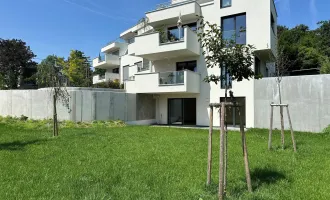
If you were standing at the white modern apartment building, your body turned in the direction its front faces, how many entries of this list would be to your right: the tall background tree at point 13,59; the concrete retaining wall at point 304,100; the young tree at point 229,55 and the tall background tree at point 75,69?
2

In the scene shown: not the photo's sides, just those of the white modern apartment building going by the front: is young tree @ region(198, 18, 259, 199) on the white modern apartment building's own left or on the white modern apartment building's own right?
on the white modern apartment building's own left

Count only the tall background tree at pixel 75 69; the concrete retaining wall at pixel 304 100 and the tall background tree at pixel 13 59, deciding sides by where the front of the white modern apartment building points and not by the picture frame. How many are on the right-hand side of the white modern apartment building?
2

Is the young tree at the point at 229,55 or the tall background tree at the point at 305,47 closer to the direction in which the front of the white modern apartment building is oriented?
the young tree

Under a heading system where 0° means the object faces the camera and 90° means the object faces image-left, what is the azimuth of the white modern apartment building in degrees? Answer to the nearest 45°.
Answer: approximately 45°

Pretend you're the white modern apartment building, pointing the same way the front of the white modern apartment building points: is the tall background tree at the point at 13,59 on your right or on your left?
on your right

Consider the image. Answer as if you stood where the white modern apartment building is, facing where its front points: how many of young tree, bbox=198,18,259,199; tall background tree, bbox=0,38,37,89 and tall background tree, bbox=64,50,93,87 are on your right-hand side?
2

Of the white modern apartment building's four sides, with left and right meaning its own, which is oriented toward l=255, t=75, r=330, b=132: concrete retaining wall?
left

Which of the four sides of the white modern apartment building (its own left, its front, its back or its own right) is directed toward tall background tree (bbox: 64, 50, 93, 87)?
right
